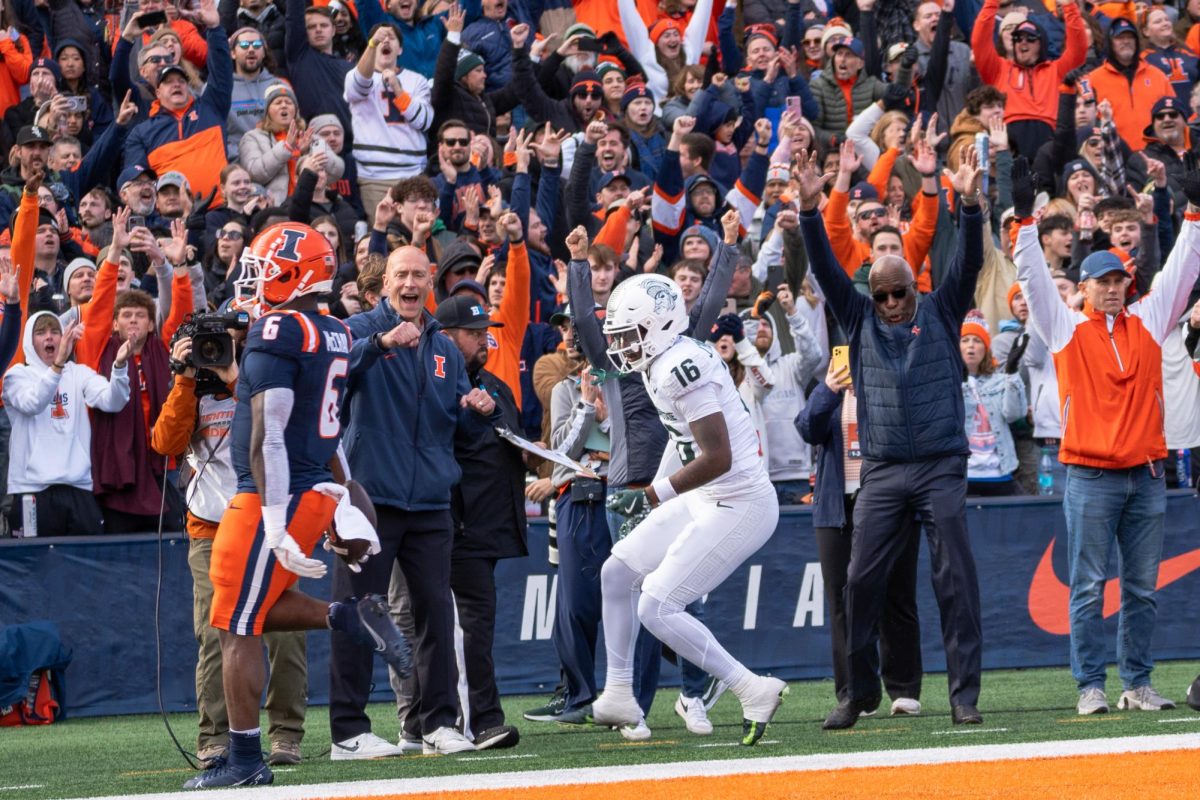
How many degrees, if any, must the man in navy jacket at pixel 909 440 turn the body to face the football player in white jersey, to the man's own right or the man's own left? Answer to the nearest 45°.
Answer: approximately 45° to the man's own right

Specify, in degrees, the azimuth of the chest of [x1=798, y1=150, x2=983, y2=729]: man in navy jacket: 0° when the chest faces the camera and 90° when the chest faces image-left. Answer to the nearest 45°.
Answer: approximately 0°

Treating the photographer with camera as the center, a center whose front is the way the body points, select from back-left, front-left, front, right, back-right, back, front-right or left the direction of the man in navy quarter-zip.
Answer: left

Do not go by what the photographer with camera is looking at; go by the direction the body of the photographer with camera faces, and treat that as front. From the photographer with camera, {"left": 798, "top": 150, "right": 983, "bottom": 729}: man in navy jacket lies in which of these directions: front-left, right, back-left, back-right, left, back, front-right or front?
left

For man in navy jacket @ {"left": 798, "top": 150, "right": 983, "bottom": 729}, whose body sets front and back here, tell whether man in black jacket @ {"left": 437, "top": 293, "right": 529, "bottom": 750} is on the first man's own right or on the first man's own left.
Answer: on the first man's own right

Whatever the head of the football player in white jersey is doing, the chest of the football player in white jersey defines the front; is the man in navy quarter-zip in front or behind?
in front

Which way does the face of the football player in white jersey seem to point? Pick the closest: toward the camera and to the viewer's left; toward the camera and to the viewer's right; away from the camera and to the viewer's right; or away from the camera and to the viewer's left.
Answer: toward the camera and to the viewer's left
